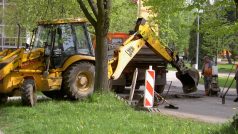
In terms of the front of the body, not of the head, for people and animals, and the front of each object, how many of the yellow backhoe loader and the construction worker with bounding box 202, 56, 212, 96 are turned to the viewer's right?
0

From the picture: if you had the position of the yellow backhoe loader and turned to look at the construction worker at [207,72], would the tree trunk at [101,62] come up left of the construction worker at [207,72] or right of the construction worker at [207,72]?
right

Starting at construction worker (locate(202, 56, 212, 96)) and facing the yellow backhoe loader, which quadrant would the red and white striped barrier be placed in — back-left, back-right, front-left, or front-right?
front-left

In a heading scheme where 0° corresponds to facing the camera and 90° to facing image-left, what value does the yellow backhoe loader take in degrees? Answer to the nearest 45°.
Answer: approximately 45°
